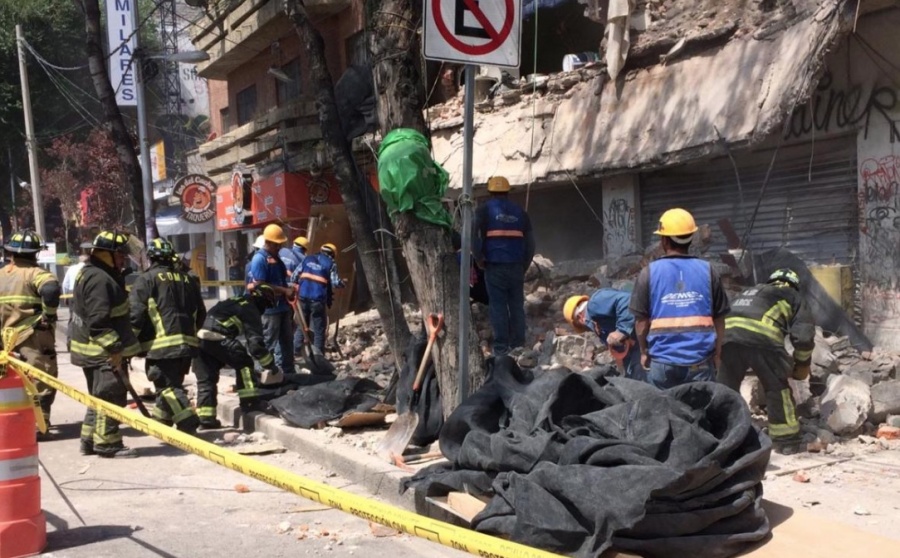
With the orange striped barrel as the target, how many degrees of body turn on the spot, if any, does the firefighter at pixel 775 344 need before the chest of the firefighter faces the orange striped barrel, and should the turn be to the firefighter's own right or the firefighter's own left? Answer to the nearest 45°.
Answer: approximately 180°

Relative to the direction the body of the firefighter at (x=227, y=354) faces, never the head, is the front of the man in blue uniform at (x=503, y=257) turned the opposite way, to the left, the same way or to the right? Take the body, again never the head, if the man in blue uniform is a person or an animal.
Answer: to the left

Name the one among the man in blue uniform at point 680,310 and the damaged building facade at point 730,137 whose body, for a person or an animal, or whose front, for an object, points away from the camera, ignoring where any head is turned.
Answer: the man in blue uniform

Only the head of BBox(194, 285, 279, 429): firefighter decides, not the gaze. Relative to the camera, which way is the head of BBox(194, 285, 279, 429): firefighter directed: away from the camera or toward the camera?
away from the camera

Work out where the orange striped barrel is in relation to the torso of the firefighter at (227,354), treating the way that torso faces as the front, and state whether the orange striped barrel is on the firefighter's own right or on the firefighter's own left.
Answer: on the firefighter's own right
